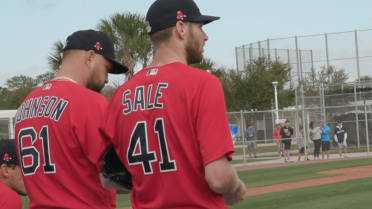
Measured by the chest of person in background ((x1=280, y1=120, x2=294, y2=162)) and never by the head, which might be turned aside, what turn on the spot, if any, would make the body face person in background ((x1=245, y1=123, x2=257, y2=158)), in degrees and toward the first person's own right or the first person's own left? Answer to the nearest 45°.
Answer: approximately 90° to the first person's own right

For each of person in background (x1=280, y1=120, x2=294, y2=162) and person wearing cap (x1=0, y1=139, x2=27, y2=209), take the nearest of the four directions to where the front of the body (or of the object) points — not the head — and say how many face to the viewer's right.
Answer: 1

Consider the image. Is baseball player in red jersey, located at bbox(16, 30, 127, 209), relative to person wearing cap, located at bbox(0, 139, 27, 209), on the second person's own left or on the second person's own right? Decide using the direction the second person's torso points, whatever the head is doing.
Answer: on the second person's own right

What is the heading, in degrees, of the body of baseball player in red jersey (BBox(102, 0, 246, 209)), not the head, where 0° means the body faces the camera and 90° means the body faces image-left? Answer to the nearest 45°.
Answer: approximately 225°

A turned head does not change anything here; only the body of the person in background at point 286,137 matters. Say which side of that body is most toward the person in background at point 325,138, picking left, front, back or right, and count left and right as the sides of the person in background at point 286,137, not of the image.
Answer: left

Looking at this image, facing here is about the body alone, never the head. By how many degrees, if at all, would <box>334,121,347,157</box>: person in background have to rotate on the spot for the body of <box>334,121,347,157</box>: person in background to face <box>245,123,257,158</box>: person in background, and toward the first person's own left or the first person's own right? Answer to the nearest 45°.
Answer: approximately 90° to the first person's own right

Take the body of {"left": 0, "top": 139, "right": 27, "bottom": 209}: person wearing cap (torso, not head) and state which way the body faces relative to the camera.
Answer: to the viewer's right
